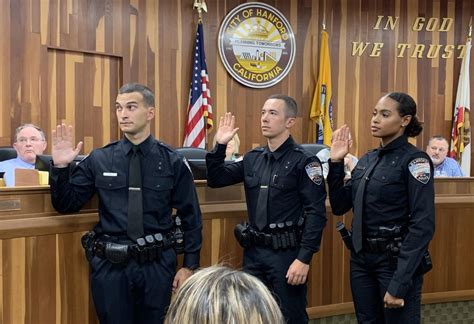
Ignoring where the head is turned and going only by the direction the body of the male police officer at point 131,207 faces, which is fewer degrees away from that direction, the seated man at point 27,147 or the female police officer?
the female police officer

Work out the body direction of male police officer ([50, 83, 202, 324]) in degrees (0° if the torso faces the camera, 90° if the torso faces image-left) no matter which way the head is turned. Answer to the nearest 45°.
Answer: approximately 0°

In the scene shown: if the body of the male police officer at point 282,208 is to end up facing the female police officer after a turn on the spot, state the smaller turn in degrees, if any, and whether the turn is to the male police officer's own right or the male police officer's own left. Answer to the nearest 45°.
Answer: approximately 135° to the male police officer's own left

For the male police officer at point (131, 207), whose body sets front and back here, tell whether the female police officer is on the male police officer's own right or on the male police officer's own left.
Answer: on the male police officer's own left

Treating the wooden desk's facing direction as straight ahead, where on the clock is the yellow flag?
The yellow flag is roughly at 7 o'clock from the wooden desk.

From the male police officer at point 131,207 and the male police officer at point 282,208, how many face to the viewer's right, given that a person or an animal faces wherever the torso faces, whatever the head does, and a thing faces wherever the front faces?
0

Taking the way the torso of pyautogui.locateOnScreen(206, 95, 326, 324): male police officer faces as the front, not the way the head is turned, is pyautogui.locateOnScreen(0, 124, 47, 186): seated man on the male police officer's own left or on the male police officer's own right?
on the male police officer's own right

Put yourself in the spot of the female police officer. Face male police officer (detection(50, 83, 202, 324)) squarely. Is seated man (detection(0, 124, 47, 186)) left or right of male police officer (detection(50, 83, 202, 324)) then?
right

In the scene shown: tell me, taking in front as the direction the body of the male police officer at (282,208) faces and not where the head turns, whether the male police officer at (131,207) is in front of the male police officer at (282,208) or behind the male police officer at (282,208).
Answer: in front

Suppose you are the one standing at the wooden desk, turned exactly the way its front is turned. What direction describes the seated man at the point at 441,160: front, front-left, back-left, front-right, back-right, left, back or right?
back-left

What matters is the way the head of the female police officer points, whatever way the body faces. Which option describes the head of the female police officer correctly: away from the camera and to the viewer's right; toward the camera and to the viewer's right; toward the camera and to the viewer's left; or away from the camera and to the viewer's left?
toward the camera and to the viewer's left
